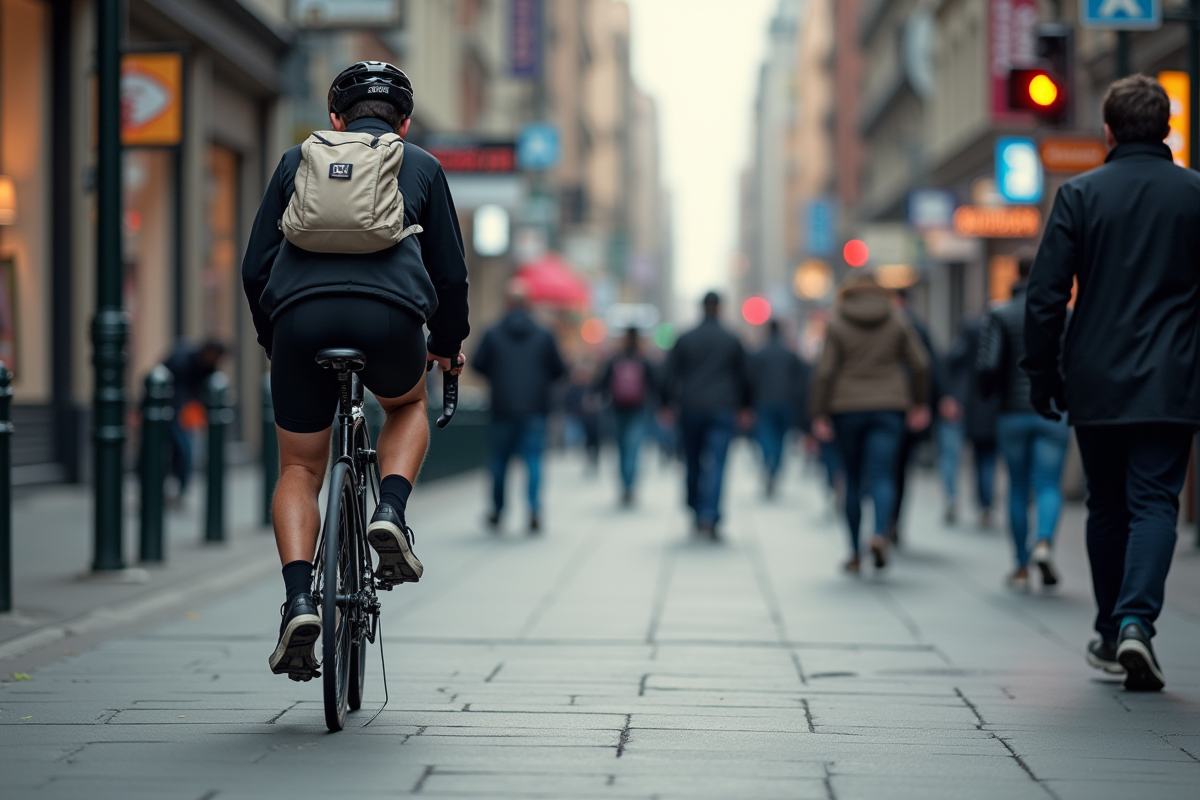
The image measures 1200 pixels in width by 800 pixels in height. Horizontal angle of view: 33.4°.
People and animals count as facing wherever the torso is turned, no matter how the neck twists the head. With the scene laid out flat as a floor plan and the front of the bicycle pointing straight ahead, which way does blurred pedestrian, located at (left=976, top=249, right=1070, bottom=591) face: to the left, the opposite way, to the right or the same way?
the same way

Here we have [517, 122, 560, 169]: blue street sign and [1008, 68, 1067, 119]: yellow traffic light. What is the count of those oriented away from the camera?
0

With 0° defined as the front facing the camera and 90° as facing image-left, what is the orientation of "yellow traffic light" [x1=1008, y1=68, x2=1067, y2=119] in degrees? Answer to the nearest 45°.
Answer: approximately 0°

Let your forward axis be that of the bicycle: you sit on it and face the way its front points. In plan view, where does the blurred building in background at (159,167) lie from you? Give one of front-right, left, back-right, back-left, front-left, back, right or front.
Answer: front

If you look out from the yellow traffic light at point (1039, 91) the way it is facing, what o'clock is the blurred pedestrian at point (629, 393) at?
The blurred pedestrian is roughly at 5 o'clock from the yellow traffic light.

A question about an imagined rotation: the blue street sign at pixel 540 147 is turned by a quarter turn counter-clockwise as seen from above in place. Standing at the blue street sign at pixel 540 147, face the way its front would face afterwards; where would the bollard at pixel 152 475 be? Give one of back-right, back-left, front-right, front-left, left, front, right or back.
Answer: right

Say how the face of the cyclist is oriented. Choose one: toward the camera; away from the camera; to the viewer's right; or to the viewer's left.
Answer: away from the camera

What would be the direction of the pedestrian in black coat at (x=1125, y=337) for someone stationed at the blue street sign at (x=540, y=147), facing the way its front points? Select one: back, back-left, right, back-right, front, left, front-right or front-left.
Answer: front

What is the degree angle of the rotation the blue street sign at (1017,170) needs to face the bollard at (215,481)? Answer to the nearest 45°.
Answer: approximately 45° to its right

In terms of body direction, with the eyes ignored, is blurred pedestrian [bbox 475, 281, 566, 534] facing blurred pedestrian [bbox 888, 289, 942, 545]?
no

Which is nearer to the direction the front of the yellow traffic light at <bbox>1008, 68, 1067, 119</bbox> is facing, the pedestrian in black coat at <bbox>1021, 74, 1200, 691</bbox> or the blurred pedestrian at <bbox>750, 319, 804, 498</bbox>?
the pedestrian in black coat

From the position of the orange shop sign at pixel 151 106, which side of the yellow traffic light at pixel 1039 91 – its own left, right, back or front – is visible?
right

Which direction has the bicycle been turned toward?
away from the camera

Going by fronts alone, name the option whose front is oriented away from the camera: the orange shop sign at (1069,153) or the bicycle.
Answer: the bicycle

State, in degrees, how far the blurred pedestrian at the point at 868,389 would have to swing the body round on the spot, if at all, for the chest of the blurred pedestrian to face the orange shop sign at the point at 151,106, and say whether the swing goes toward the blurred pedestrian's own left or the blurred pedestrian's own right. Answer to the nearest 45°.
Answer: approximately 90° to the blurred pedestrian's own left

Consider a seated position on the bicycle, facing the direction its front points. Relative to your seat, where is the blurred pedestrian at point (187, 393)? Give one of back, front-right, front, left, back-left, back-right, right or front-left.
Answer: front

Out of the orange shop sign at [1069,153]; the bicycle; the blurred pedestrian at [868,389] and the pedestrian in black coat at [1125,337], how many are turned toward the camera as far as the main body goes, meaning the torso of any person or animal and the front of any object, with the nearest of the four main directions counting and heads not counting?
1

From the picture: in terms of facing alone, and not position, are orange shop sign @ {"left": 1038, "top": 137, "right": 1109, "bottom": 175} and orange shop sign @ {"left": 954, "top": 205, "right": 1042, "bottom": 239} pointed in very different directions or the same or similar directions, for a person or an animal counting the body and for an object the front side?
same or similar directions

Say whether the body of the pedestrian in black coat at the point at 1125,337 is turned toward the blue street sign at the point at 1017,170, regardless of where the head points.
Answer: yes

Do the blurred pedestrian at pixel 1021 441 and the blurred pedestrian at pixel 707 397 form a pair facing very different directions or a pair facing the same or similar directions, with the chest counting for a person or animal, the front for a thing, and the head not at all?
same or similar directions

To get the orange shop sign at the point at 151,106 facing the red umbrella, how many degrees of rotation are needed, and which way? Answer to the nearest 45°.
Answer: approximately 180°

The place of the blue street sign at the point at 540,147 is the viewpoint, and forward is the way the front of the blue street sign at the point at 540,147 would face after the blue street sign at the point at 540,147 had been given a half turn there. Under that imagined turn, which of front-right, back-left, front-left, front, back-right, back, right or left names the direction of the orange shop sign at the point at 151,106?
back

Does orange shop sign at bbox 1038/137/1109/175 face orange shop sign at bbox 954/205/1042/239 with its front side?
no
